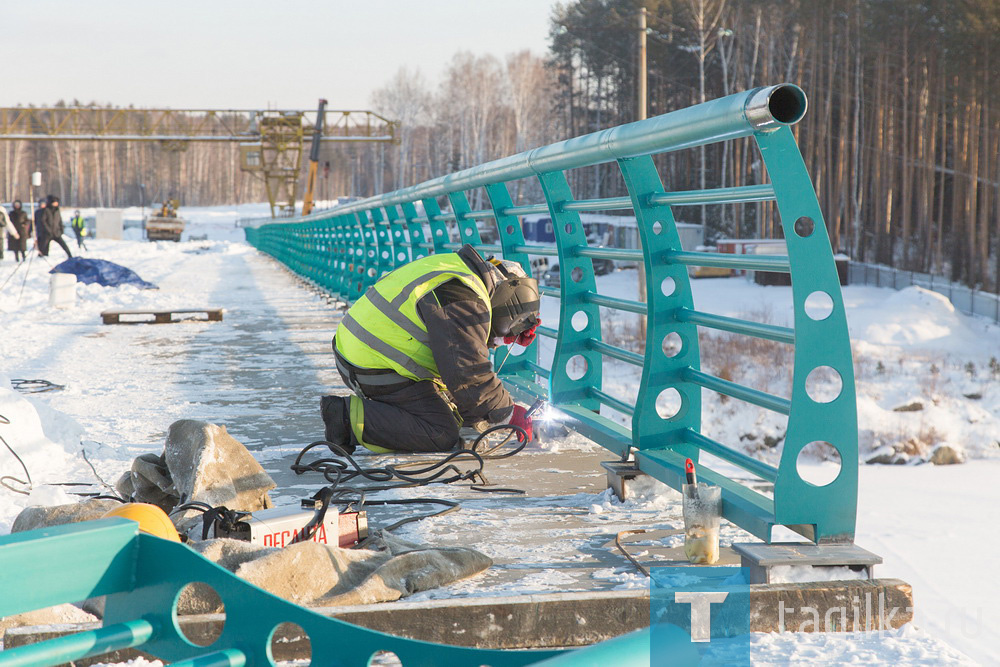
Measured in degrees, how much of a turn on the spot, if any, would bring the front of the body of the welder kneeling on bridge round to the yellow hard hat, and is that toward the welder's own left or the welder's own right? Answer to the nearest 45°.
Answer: approximately 90° to the welder's own right

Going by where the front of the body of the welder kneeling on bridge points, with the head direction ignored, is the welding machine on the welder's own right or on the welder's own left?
on the welder's own right

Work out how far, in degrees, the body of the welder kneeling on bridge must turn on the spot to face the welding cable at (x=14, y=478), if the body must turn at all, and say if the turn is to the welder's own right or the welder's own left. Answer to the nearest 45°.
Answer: approximately 180°

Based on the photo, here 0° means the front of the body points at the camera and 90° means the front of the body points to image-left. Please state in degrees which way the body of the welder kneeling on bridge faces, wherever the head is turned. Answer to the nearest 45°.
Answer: approximately 270°

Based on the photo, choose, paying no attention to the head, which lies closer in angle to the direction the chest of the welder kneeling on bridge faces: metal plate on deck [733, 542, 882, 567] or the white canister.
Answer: the metal plate on deck

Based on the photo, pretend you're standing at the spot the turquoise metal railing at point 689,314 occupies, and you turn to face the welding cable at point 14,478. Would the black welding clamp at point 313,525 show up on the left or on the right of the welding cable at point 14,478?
left

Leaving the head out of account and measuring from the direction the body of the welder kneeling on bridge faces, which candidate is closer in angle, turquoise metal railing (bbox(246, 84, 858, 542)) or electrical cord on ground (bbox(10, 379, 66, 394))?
the turquoise metal railing

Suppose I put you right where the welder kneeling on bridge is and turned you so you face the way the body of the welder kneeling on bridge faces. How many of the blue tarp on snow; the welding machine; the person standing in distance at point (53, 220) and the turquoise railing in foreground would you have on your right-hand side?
2

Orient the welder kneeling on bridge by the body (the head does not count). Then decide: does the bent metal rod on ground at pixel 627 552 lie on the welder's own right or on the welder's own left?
on the welder's own right

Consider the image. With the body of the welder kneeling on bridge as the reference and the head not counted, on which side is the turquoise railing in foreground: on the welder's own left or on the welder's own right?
on the welder's own right
